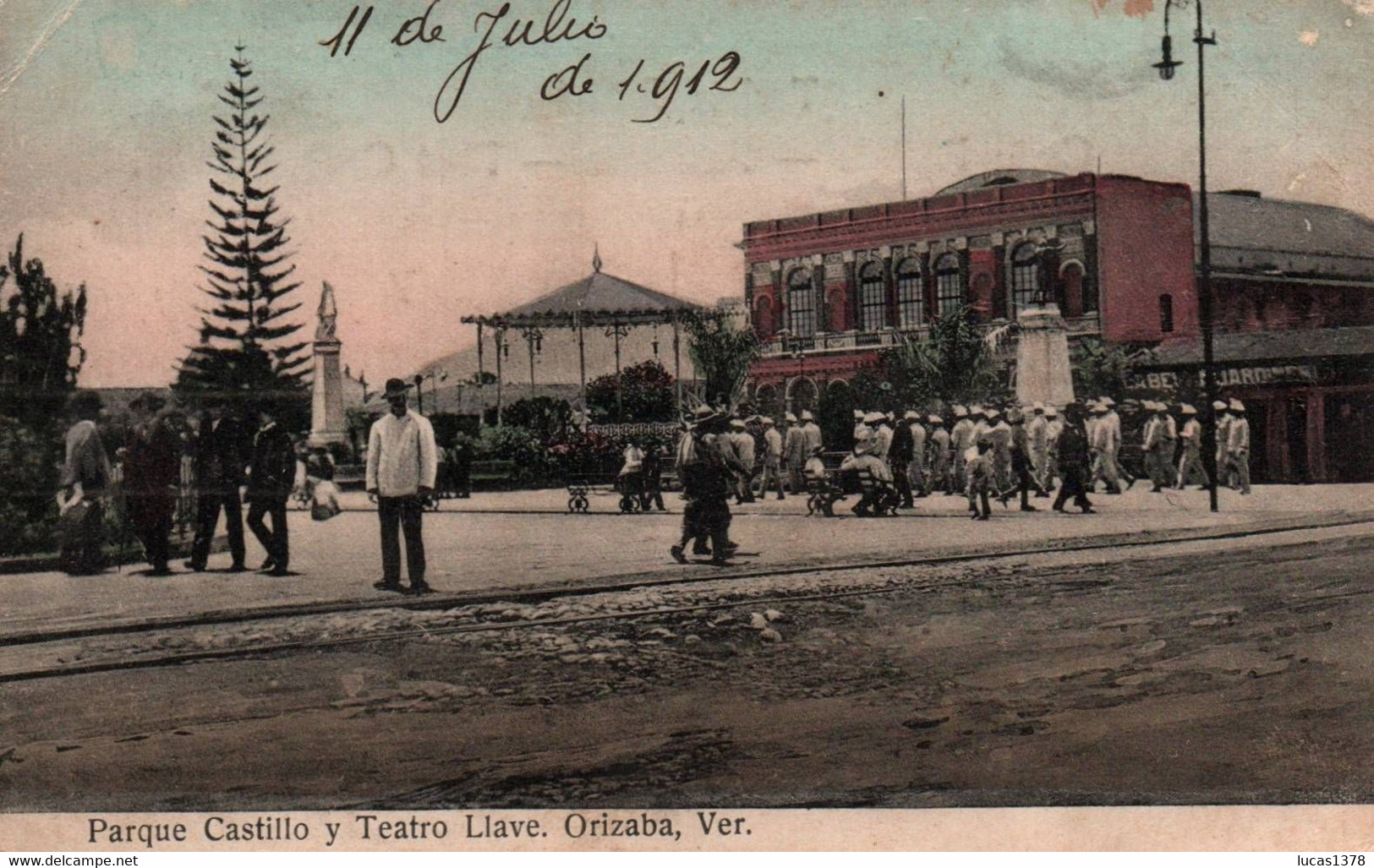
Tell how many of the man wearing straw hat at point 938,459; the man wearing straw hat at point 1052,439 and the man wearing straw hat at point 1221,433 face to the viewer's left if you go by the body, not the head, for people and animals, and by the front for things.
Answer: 3

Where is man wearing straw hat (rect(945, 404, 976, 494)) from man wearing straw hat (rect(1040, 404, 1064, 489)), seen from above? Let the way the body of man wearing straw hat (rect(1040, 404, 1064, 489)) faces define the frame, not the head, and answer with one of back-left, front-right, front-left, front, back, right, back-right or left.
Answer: front

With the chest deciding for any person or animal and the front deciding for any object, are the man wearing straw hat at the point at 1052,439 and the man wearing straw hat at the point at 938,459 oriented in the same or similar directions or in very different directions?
same or similar directions

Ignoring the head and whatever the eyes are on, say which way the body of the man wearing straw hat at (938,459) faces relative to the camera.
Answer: to the viewer's left

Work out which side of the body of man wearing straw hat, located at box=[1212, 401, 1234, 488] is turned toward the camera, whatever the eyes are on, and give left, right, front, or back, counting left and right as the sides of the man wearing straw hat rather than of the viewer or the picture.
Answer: left

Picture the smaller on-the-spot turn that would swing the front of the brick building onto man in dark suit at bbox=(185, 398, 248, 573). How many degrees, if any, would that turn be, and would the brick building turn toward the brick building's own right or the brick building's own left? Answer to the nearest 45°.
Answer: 0° — it already faces them

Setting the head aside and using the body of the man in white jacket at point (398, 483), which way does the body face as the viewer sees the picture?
toward the camera

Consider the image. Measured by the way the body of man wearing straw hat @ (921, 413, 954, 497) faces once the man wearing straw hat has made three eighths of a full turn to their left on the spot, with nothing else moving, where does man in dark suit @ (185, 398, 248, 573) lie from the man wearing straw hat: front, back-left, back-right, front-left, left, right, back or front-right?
right

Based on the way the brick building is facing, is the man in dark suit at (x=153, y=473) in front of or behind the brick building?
in front

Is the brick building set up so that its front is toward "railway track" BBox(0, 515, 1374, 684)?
yes

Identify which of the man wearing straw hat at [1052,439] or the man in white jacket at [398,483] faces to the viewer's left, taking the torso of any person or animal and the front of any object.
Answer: the man wearing straw hat

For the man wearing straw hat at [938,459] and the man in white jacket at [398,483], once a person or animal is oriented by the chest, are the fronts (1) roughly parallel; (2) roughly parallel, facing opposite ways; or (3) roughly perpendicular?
roughly perpendicular

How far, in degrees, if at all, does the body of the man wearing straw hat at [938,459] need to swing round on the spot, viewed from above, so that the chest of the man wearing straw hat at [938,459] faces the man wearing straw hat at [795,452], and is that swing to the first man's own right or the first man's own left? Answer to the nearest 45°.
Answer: approximately 45° to the first man's own left

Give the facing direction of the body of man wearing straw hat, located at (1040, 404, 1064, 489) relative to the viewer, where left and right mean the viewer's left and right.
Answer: facing to the left of the viewer
